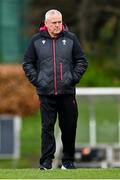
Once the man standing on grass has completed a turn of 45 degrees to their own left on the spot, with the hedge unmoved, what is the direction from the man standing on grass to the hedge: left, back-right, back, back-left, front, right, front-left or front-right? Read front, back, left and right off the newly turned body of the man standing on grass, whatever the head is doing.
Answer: back-left

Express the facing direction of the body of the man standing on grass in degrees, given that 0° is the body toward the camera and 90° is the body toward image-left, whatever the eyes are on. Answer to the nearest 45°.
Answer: approximately 0°
